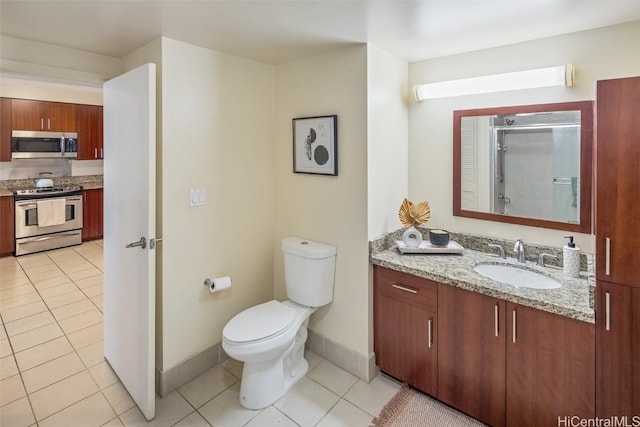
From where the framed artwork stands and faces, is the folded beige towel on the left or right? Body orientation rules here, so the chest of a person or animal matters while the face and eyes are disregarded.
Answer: on its right

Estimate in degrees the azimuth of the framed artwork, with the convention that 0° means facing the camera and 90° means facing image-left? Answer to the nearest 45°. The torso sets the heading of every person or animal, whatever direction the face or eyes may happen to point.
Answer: approximately 45°

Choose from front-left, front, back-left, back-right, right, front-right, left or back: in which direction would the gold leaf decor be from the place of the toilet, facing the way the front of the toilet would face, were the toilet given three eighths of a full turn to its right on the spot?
right

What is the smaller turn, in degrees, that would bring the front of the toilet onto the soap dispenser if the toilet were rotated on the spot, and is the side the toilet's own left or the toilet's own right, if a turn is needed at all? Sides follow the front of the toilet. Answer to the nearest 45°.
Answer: approximately 135° to the toilet's own left

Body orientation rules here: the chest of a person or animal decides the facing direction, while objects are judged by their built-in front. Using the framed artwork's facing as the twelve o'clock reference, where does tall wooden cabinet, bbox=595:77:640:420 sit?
The tall wooden cabinet is roughly at 9 o'clock from the framed artwork.

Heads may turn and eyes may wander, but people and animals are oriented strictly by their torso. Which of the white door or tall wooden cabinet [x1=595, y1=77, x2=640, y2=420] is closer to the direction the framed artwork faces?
the white door

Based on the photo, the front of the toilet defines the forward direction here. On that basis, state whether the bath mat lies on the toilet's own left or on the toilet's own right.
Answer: on the toilet's own left

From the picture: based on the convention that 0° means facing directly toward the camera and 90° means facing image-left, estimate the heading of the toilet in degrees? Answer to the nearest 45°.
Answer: approximately 45°
